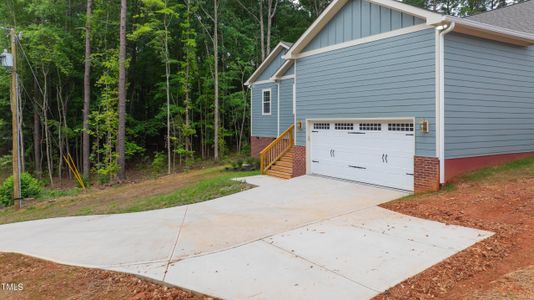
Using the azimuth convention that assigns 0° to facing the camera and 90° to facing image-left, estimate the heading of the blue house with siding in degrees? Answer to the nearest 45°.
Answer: approximately 45°

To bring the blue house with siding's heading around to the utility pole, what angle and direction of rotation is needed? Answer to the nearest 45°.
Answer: approximately 45° to its right

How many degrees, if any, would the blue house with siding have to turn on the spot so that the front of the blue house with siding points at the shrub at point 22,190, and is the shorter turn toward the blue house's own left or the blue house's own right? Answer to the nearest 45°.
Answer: approximately 45° to the blue house's own right

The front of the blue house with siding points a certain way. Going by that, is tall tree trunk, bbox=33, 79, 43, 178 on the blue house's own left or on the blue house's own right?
on the blue house's own right
